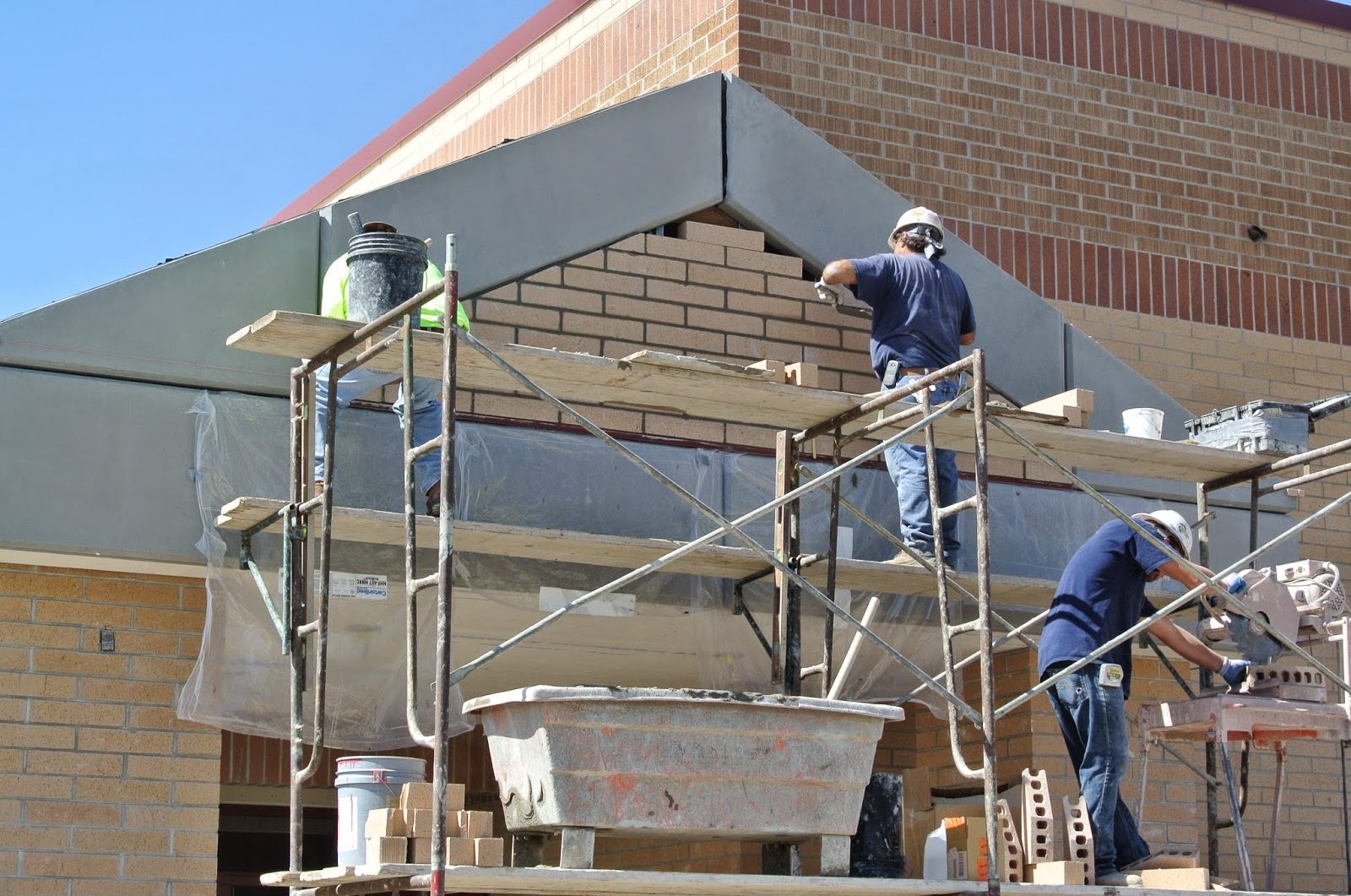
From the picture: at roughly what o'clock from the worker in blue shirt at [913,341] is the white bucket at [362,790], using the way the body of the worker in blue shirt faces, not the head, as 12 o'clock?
The white bucket is roughly at 9 o'clock from the worker in blue shirt.

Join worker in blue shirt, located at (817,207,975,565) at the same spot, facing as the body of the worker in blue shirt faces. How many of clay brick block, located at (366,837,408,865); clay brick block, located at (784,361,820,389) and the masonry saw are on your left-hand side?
2

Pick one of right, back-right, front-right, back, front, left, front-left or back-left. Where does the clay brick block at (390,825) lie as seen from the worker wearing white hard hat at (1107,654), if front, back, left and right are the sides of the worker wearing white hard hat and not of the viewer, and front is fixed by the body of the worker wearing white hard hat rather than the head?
back-right

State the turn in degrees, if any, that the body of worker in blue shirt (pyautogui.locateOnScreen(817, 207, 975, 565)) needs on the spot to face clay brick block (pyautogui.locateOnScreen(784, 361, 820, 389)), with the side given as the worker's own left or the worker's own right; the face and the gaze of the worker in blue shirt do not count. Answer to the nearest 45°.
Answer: approximately 90° to the worker's own left

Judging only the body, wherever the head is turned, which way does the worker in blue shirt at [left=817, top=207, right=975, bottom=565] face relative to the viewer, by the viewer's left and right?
facing away from the viewer and to the left of the viewer

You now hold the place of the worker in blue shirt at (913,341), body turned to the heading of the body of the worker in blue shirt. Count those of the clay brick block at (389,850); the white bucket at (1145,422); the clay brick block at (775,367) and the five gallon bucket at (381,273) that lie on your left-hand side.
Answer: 3

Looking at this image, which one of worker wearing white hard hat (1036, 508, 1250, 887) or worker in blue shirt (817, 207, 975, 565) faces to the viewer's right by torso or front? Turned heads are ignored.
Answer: the worker wearing white hard hat

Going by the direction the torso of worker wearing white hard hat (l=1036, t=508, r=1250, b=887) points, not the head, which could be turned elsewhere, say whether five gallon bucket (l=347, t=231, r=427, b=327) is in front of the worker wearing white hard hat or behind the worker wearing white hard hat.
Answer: behind

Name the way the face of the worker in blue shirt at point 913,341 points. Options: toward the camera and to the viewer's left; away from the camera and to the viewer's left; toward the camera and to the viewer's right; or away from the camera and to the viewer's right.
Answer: away from the camera and to the viewer's left

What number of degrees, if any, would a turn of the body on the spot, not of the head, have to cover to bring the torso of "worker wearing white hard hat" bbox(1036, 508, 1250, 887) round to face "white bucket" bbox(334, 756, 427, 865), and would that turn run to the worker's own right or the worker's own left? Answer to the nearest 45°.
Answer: approximately 135° to the worker's own right

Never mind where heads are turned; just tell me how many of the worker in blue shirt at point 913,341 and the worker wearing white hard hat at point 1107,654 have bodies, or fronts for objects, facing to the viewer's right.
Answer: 1

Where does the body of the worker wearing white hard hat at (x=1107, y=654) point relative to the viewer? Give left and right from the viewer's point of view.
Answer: facing to the right of the viewer

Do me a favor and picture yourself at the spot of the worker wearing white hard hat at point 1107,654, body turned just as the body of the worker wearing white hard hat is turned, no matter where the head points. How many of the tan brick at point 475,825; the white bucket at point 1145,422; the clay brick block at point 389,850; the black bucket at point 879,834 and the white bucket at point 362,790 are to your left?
1
